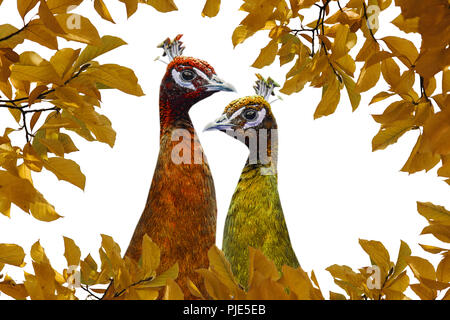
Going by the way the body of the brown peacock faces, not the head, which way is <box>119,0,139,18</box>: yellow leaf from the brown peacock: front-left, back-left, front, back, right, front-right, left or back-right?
right

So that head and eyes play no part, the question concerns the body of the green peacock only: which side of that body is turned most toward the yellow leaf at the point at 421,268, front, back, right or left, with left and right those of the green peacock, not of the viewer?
left

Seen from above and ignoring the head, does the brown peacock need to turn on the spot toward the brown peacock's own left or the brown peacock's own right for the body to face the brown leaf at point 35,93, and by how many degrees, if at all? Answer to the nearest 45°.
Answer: approximately 90° to the brown peacock's own right

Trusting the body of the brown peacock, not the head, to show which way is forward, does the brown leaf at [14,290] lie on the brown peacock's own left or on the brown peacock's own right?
on the brown peacock's own right

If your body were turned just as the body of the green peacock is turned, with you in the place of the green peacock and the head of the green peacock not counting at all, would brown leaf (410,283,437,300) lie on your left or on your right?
on your left
